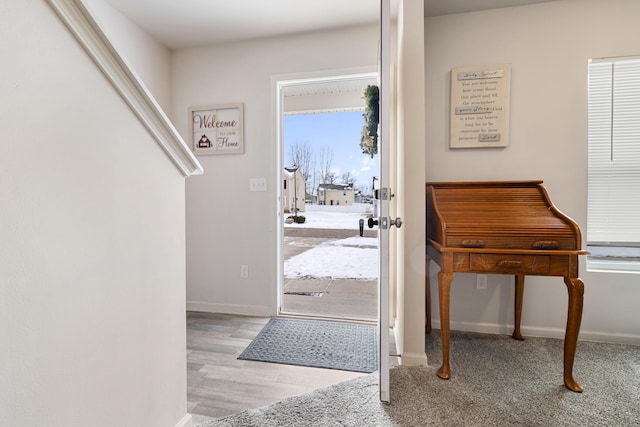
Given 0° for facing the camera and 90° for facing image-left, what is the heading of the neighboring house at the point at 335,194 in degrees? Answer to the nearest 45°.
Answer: approximately 0°

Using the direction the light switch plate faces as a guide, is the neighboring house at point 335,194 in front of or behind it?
behind

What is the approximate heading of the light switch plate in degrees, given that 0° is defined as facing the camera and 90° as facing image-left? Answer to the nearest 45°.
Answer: approximately 0°

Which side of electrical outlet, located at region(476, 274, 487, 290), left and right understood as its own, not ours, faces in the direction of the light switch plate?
right

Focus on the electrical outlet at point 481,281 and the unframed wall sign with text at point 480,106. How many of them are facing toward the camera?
2

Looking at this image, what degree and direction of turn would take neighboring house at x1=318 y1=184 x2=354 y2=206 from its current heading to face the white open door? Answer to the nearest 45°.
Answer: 0° — it already faces it
